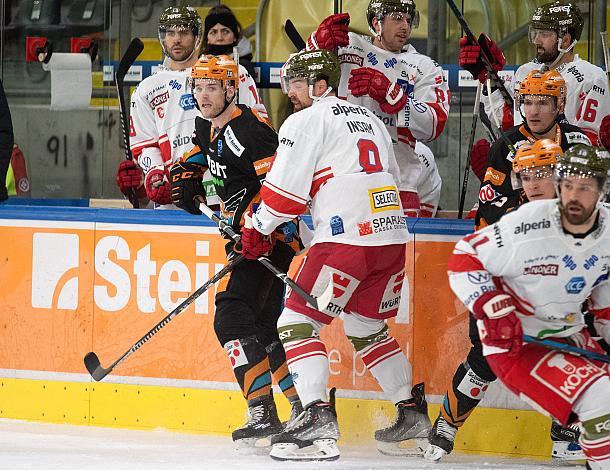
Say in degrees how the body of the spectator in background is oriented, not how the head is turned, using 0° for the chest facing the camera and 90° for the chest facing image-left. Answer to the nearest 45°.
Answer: approximately 0°

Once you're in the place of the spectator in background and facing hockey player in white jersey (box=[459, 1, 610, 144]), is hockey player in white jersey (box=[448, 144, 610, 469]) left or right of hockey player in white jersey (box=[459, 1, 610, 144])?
right

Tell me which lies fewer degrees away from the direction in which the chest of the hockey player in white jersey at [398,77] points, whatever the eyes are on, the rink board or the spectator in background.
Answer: the rink board

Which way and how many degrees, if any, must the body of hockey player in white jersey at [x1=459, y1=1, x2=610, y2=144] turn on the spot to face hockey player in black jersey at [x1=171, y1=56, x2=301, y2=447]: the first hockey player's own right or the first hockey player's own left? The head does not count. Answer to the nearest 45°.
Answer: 0° — they already face them

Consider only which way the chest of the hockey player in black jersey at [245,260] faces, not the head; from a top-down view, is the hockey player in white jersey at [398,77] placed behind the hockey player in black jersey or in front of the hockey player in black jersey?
behind

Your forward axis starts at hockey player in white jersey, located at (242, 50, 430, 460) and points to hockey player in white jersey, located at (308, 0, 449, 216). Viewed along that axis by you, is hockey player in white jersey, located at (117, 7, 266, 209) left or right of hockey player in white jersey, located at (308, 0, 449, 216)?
left

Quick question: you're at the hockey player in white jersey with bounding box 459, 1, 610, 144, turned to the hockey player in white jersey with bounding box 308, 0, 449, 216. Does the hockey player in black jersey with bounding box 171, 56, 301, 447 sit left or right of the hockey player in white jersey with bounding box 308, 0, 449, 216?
left
